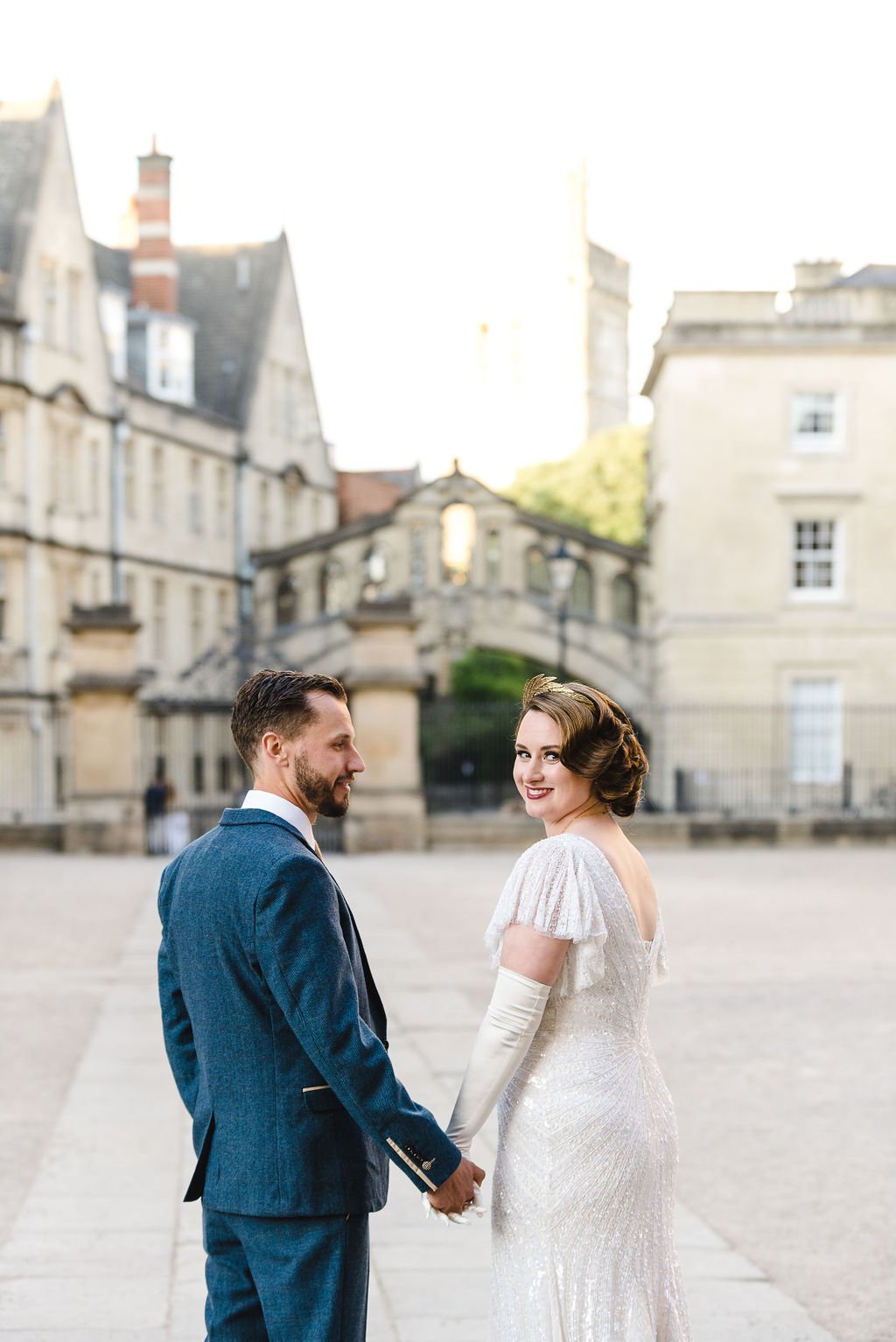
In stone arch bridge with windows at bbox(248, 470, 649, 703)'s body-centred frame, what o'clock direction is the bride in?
The bride is roughly at 12 o'clock from the stone arch bridge with windows.

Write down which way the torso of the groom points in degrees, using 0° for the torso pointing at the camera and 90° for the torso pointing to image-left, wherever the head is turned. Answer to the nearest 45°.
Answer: approximately 225°

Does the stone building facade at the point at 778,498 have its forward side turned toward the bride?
yes

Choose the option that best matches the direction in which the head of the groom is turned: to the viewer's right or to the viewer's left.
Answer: to the viewer's right

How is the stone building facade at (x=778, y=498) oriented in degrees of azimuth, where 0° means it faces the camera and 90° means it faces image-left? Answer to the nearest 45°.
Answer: approximately 0°

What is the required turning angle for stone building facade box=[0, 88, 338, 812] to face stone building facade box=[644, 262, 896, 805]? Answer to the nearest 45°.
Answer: approximately 45° to its left

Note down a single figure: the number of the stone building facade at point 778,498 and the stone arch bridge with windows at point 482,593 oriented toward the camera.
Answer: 2

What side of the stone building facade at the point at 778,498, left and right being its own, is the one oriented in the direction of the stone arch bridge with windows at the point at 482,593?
right

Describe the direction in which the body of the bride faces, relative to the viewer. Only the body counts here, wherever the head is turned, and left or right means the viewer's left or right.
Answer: facing away from the viewer and to the left of the viewer

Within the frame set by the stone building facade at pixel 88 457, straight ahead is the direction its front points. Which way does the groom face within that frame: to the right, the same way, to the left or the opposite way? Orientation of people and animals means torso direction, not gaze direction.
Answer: to the left
